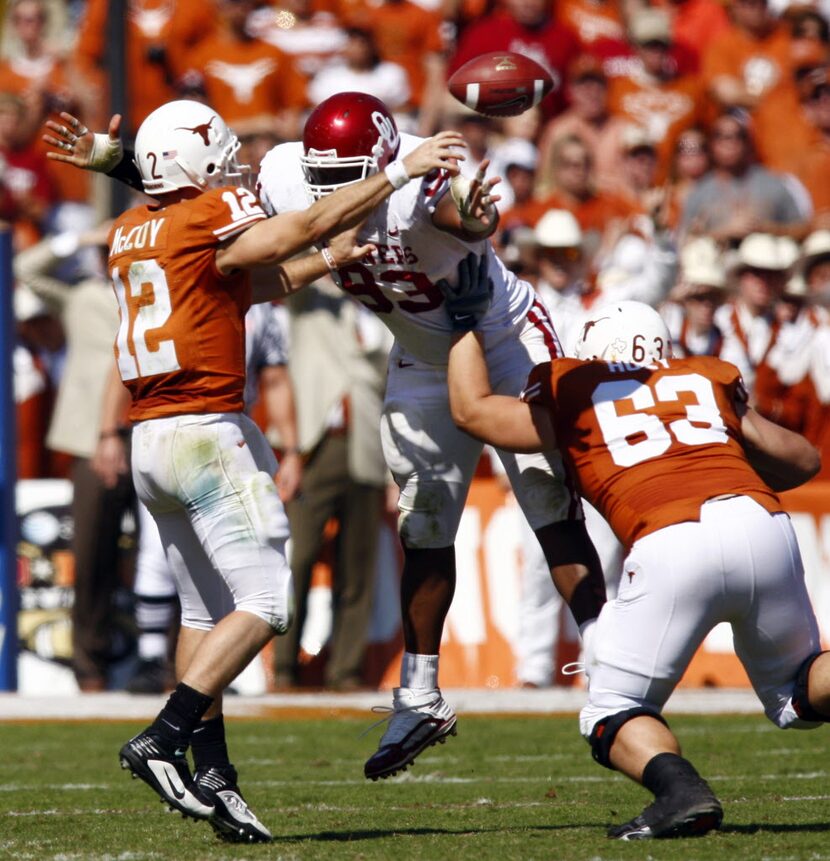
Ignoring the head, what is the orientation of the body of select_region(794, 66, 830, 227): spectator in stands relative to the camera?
toward the camera

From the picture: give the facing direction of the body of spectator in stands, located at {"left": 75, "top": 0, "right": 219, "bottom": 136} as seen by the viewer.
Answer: toward the camera

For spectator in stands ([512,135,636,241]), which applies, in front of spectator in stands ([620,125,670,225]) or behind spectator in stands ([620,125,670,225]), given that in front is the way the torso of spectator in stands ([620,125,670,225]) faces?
in front

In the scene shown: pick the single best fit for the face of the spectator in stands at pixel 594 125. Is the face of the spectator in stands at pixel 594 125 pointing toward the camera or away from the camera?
toward the camera

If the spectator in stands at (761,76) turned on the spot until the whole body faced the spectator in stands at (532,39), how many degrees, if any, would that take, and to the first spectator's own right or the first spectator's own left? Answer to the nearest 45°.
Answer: approximately 90° to the first spectator's own right

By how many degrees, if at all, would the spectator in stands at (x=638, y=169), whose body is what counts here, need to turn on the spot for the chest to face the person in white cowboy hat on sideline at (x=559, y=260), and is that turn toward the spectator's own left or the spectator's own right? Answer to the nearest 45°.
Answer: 0° — they already face them

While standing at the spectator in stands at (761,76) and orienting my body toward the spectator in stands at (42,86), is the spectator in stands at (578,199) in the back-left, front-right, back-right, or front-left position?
front-left

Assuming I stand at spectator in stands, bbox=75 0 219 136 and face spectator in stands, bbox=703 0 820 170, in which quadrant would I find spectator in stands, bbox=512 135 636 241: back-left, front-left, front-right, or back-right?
front-right

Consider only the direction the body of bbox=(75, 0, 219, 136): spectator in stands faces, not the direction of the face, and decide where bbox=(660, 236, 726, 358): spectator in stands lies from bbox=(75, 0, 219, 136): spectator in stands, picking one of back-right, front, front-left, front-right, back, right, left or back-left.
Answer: front-left

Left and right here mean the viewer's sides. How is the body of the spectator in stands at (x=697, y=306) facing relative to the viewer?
facing the viewer

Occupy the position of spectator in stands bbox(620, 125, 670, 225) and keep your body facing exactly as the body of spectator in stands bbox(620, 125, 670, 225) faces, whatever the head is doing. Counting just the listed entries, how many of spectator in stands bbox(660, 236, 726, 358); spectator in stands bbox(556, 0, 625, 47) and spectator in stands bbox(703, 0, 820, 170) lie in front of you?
1

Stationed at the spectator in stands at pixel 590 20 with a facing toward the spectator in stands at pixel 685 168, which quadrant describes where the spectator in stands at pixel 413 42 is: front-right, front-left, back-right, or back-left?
back-right

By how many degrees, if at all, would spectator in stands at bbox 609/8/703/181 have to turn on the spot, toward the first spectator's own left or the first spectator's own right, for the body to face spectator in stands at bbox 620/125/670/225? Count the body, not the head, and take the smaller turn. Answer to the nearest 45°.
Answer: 0° — they already face them

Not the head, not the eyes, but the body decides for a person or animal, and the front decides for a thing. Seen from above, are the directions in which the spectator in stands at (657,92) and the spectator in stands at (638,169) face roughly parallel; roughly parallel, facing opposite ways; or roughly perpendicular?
roughly parallel

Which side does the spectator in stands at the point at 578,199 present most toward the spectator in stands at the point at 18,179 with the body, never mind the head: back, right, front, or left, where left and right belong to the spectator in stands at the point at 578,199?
right

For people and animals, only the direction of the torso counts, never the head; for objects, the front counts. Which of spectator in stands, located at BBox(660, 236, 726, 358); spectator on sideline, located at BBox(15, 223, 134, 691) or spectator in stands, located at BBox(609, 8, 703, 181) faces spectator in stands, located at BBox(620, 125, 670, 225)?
spectator in stands, located at BBox(609, 8, 703, 181)

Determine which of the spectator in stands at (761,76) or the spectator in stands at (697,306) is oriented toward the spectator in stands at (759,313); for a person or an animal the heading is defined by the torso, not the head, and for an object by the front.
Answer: the spectator in stands at (761,76)
